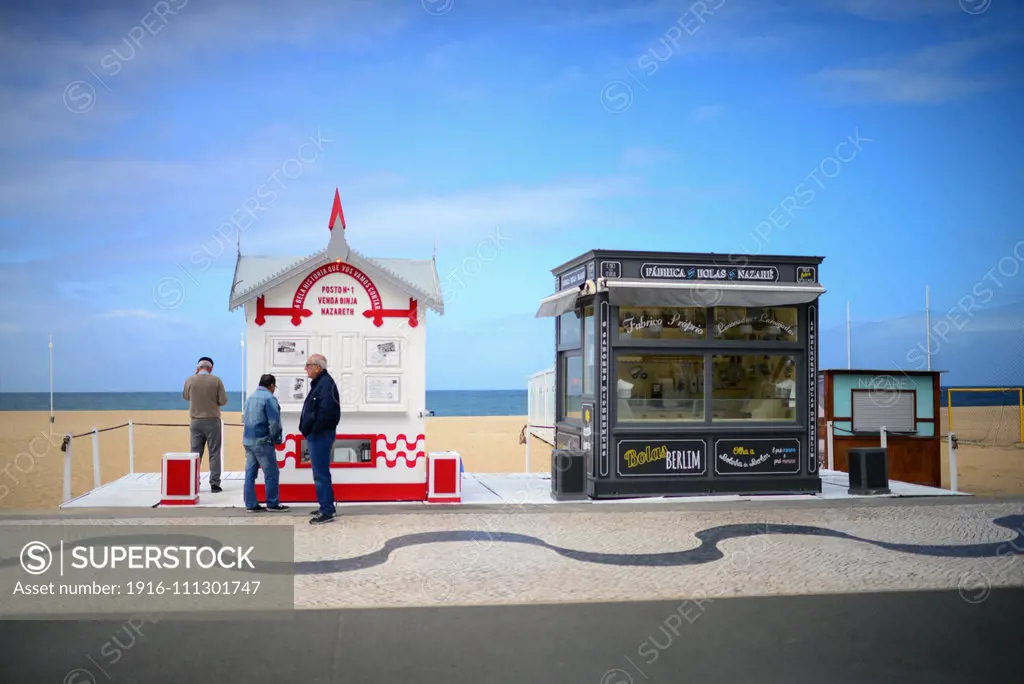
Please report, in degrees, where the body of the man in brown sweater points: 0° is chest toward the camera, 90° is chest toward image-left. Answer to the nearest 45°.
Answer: approximately 180°

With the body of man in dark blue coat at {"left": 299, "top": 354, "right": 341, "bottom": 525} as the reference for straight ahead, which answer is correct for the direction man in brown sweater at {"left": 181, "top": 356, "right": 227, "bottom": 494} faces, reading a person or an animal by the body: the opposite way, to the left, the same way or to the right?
to the right

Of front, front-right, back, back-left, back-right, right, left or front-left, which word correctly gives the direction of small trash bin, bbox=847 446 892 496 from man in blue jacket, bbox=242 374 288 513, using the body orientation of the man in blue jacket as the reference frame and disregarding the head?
front-right

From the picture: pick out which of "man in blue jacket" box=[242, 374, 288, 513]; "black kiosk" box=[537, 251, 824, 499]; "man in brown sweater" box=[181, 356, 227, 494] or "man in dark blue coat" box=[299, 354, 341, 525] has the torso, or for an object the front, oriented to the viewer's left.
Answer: the man in dark blue coat

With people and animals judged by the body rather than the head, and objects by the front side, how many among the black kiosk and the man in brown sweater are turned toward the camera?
1

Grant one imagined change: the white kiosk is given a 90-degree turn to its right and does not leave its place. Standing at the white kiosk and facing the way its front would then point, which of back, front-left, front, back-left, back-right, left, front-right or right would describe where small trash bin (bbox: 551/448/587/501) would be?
back

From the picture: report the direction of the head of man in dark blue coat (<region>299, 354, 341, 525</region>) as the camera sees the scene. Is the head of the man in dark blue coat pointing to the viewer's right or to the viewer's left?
to the viewer's left

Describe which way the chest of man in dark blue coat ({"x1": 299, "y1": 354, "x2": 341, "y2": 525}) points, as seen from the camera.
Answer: to the viewer's left

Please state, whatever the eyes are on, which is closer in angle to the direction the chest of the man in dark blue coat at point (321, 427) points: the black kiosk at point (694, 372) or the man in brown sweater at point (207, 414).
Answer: the man in brown sweater

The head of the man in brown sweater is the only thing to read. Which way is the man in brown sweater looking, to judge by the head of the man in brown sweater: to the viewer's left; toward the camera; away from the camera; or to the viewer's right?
away from the camera

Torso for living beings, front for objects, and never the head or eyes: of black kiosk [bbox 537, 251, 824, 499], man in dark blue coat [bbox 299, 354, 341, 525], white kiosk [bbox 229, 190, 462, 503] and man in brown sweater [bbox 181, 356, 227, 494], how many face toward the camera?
2

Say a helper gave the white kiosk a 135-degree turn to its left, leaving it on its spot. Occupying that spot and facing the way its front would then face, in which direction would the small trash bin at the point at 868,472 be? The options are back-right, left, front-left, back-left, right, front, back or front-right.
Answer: front-right

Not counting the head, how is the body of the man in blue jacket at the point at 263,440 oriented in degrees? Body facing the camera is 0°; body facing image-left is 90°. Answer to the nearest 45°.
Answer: approximately 225°
